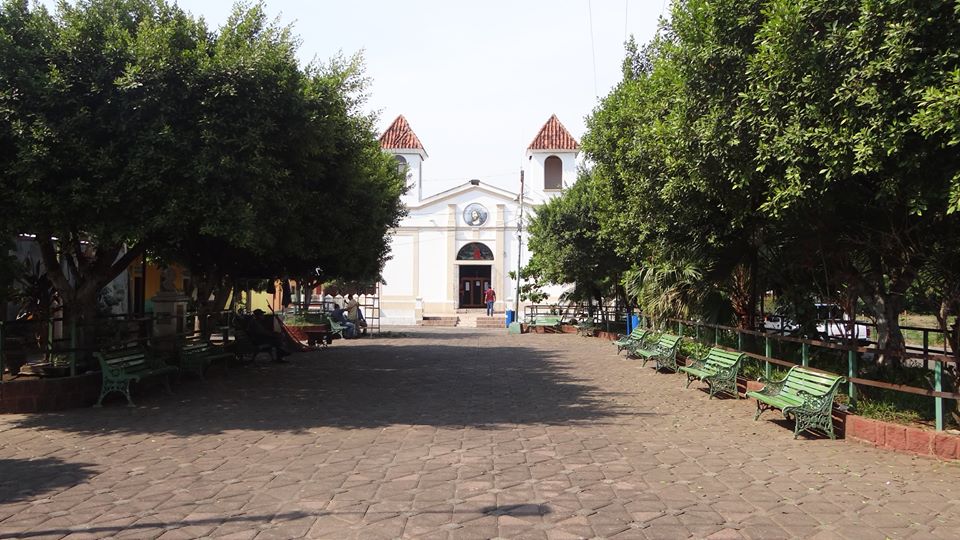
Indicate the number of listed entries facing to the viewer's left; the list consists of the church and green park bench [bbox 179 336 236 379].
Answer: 0

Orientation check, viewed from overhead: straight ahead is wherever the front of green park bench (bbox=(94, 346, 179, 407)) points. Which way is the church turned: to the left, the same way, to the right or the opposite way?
to the right

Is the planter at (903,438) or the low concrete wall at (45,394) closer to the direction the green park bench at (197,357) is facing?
the planter

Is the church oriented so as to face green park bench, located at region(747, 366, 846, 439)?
yes

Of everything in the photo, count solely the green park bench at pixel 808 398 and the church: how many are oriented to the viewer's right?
0

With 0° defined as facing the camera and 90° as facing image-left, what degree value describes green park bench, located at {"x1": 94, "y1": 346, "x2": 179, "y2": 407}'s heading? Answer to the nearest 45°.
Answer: approximately 315°

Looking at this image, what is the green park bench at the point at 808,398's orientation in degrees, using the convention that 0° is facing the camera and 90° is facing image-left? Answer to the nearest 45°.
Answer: approximately 45°

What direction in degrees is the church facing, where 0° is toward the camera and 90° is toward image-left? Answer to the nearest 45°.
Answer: approximately 0°

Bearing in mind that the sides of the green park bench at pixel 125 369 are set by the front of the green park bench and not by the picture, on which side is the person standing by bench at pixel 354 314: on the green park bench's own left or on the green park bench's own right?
on the green park bench's own left

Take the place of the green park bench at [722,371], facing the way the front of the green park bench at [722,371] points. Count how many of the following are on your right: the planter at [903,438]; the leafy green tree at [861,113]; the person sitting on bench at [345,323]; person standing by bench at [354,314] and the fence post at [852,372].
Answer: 2

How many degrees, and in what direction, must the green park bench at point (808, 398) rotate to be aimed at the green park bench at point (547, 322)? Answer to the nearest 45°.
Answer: approximately 90° to its right

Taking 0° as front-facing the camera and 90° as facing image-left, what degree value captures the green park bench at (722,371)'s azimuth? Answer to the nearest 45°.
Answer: approximately 45°

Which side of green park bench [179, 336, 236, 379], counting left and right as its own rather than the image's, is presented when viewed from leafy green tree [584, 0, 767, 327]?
front

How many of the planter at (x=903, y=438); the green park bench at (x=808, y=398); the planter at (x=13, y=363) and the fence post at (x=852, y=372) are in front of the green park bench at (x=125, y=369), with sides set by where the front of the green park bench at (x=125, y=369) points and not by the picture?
3
